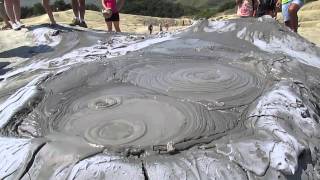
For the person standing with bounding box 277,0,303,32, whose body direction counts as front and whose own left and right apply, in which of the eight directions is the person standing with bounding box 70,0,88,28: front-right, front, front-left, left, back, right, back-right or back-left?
front-right

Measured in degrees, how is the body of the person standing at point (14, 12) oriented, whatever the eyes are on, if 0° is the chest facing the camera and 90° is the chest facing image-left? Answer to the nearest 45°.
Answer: approximately 315°

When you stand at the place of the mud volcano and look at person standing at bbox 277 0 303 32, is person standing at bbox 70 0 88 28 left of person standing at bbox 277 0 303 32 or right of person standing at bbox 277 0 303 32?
left

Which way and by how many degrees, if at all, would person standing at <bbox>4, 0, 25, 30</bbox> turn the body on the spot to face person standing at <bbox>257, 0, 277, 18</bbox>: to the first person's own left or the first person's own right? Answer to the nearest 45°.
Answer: approximately 45° to the first person's own left

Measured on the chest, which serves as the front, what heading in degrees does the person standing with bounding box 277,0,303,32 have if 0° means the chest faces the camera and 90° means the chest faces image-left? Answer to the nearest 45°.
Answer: approximately 45°

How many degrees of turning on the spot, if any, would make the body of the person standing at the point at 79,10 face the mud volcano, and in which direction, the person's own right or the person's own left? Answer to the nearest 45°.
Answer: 0° — they already face it

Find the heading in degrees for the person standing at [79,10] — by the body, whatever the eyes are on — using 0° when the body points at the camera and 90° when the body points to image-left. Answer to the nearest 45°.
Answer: approximately 0°
